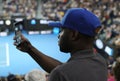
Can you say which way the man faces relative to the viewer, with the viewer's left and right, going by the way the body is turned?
facing away from the viewer and to the left of the viewer
